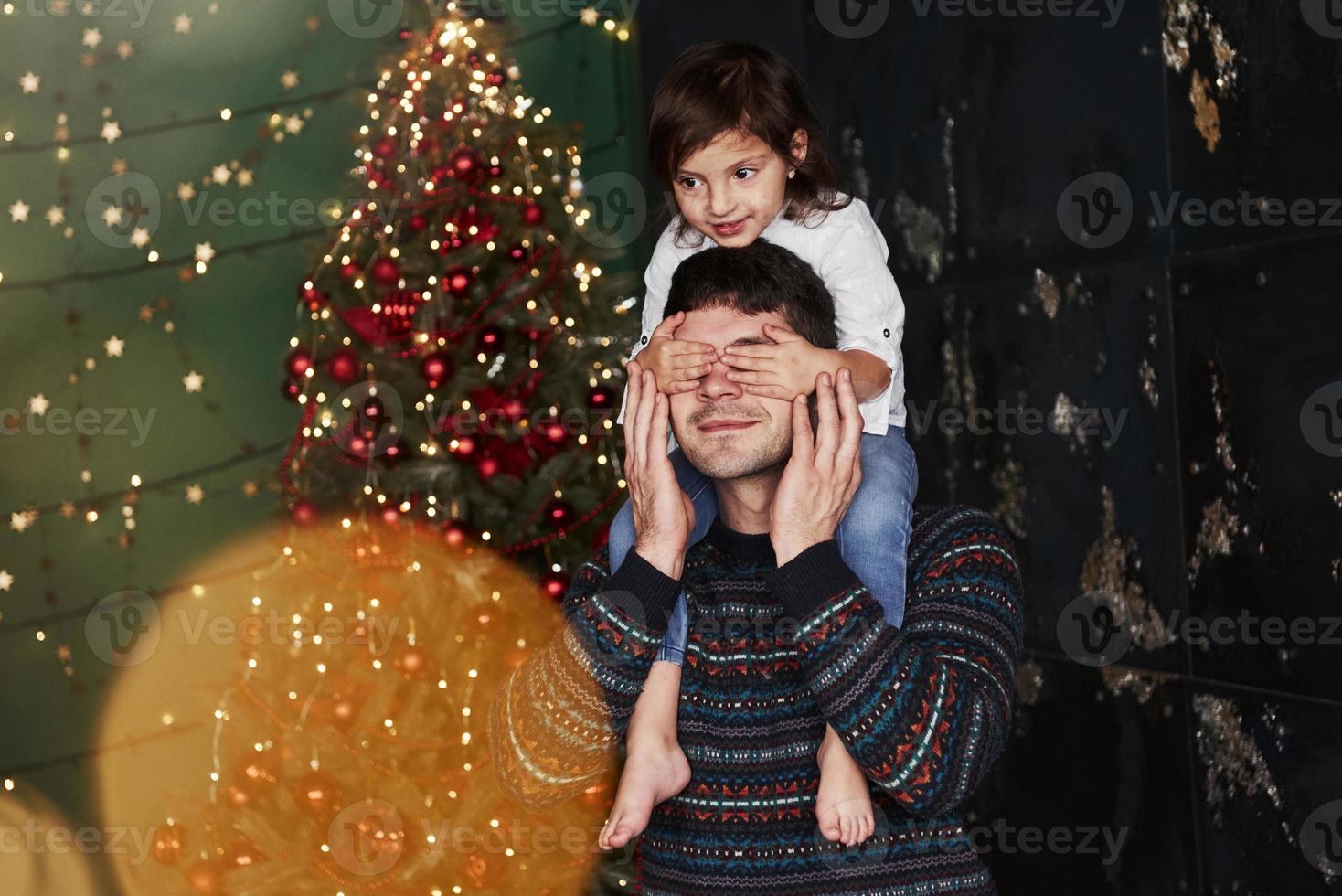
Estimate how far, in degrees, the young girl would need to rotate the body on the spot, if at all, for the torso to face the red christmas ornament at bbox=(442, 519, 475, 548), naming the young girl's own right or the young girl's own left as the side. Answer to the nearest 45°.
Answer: approximately 135° to the young girl's own right

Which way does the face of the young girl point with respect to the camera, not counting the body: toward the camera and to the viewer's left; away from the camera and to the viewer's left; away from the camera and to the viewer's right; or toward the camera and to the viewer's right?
toward the camera and to the viewer's left

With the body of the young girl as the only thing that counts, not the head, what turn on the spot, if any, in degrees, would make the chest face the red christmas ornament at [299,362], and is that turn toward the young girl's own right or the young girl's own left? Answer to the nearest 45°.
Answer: approximately 135° to the young girl's own right

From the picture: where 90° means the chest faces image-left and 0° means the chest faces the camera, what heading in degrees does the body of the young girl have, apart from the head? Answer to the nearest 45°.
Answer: approximately 0°

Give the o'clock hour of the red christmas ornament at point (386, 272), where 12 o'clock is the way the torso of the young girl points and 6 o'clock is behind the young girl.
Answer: The red christmas ornament is roughly at 5 o'clock from the young girl.

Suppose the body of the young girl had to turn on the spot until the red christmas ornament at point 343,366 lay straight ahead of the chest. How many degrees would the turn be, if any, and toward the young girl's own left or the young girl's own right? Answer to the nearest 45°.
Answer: approximately 135° to the young girl's own right
